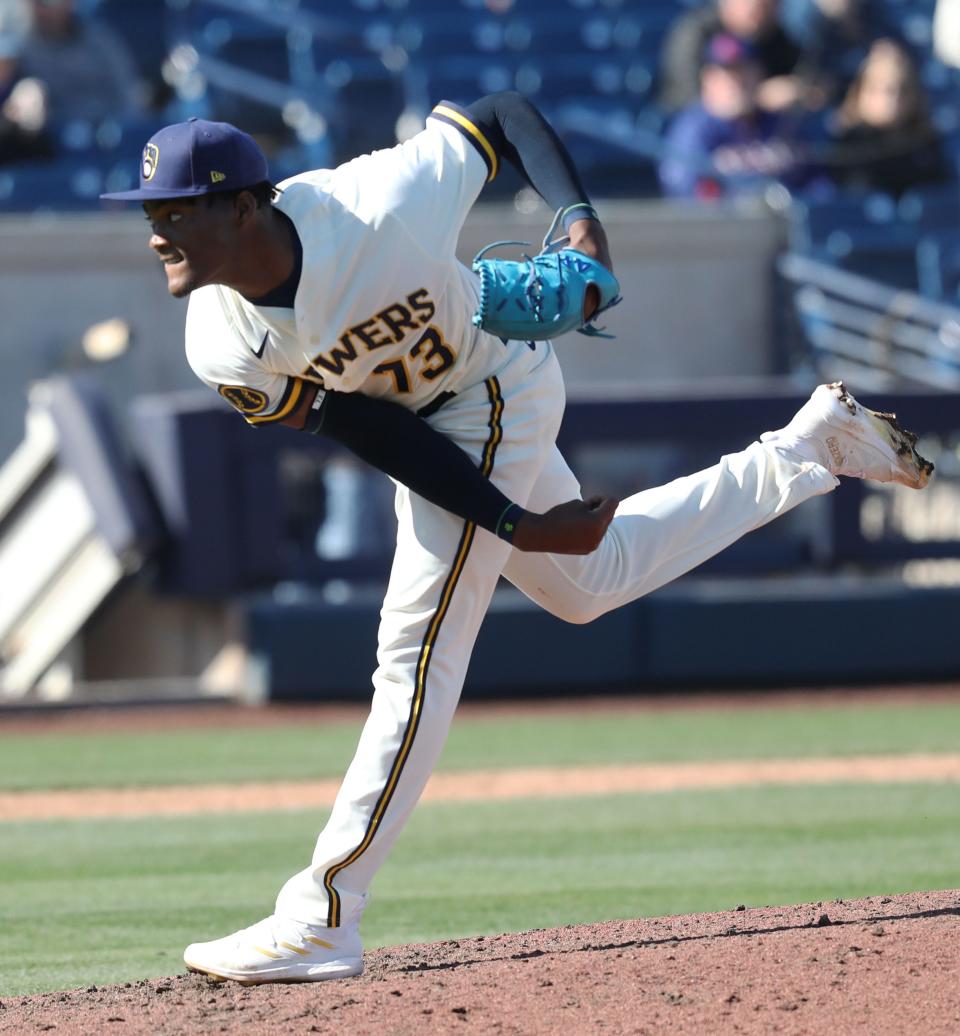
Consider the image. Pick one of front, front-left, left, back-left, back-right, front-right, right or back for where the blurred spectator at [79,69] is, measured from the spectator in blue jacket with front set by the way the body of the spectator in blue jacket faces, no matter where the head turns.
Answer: right

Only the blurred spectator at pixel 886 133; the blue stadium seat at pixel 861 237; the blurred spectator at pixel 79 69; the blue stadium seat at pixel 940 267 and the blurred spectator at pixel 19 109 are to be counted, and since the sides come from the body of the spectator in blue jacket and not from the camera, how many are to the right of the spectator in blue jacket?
2

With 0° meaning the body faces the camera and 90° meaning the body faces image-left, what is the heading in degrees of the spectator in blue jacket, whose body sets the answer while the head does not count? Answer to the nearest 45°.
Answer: approximately 0°

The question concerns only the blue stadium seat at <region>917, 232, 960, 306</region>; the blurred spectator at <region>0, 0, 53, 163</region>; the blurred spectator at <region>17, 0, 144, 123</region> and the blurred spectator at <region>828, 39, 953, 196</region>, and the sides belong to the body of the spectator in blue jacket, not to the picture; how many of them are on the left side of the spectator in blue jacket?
2

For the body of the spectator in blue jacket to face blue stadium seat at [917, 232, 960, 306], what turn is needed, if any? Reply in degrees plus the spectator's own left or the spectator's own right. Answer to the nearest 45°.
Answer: approximately 90° to the spectator's own left

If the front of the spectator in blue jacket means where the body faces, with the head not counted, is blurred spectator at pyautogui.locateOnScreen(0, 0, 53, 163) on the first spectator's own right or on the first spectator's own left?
on the first spectator's own right
